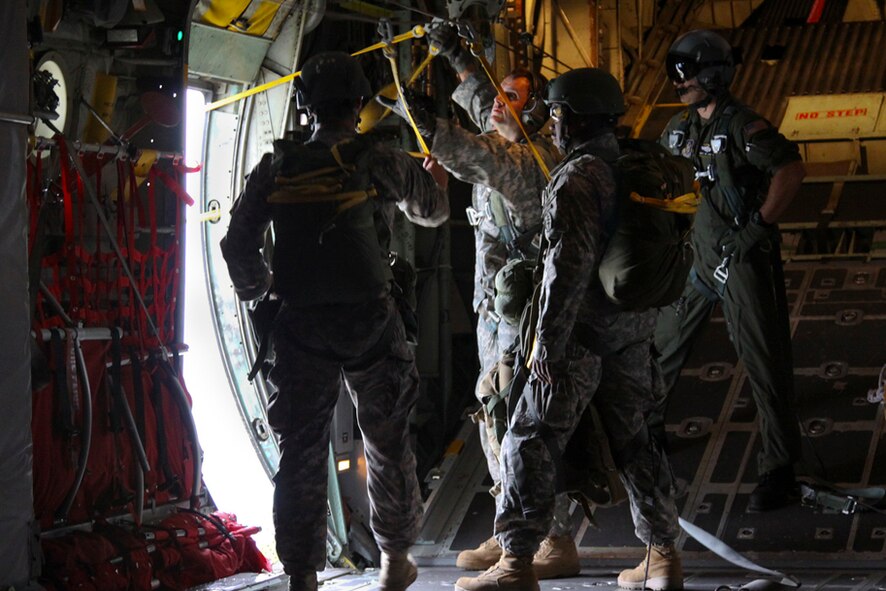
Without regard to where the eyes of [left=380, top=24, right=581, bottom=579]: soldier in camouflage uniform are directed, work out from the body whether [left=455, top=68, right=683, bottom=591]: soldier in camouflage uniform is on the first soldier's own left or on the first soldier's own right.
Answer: on the first soldier's own left

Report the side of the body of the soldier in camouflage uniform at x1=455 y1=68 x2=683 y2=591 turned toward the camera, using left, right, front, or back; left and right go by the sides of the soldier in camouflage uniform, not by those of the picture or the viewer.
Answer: left

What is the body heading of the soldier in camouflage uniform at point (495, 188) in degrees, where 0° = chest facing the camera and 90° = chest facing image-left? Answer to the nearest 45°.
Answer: approximately 90°

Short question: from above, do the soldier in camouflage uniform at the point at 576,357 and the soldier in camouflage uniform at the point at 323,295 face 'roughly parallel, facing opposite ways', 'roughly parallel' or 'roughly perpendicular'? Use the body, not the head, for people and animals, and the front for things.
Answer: roughly perpendicular

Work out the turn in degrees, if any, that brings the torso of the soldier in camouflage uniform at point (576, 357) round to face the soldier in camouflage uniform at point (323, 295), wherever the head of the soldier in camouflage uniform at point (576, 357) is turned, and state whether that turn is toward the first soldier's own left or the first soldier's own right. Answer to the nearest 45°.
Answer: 0° — they already face them

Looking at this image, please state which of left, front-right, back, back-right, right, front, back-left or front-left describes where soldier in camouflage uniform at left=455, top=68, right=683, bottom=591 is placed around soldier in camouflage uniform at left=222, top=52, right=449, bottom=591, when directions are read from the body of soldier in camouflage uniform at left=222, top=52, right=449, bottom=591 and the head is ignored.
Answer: right

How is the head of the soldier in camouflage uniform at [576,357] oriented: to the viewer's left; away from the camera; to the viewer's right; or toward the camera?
to the viewer's left

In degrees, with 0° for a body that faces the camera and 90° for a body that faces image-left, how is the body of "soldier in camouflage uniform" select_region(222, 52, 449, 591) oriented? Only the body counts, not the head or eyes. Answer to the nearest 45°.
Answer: approximately 180°

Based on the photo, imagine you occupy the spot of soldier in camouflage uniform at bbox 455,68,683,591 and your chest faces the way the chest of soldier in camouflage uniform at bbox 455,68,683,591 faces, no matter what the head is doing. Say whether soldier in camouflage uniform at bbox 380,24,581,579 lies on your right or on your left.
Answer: on your right

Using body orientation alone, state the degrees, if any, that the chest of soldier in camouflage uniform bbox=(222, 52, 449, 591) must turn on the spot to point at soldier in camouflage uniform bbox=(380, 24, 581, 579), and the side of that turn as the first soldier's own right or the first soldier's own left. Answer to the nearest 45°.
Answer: approximately 45° to the first soldier's own right

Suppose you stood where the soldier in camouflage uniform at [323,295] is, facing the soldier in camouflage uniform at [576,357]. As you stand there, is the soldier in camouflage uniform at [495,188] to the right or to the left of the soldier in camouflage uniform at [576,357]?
left

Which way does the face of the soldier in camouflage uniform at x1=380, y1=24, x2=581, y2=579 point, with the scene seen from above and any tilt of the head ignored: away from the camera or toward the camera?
toward the camera

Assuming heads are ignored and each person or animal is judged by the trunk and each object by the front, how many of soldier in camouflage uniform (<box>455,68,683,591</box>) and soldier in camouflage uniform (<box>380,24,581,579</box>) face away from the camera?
0

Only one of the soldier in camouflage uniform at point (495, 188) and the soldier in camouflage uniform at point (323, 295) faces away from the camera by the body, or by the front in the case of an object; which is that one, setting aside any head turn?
the soldier in camouflage uniform at point (323, 295)

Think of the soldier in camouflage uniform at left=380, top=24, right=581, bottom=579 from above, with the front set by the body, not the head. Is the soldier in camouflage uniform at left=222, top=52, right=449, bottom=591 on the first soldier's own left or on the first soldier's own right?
on the first soldier's own left
